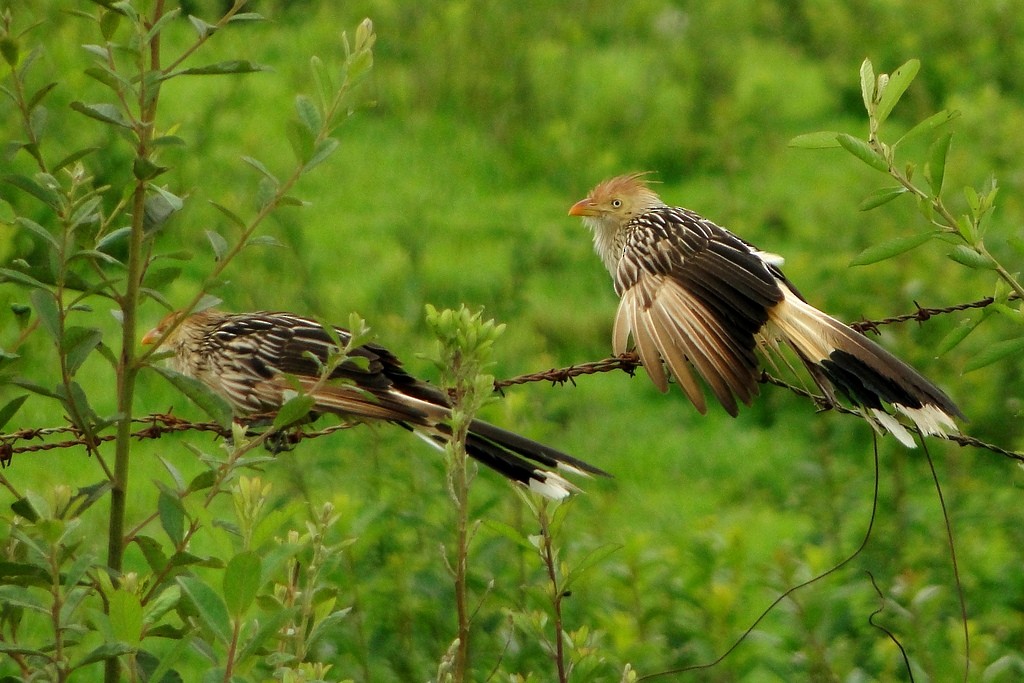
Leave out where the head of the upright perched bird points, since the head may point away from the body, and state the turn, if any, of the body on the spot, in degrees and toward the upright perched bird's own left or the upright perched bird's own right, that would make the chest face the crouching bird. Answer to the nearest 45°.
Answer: approximately 45° to the upright perched bird's own left

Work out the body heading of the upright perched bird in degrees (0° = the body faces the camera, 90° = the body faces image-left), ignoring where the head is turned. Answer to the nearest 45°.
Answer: approximately 90°

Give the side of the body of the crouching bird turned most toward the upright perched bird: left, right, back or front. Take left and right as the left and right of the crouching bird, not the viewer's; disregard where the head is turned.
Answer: back

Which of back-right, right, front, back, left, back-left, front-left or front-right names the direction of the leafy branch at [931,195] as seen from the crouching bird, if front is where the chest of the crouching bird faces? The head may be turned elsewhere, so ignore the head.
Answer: back-left

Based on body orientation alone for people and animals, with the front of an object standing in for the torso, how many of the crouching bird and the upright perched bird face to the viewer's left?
2

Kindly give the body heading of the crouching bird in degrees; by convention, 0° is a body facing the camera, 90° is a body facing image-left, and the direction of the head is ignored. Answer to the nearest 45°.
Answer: approximately 90°
